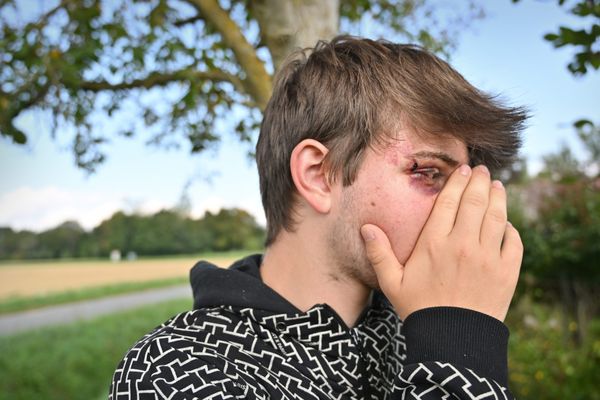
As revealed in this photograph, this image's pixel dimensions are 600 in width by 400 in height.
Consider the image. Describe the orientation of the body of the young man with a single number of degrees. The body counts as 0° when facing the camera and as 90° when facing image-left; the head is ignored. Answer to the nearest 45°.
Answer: approximately 270°

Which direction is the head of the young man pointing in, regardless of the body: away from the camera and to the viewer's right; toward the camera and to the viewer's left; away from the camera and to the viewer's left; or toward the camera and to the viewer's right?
toward the camera and to the viewer's right
